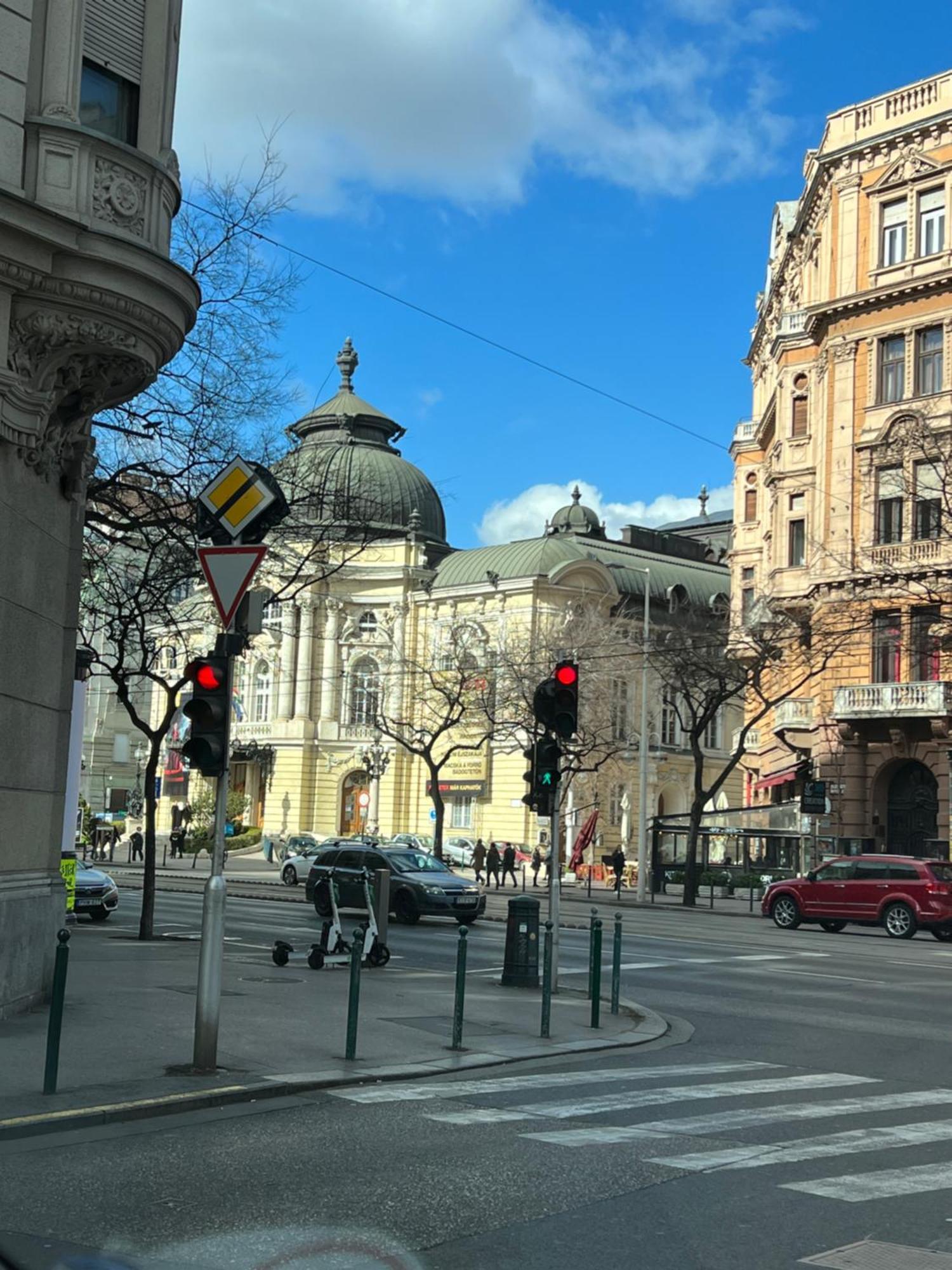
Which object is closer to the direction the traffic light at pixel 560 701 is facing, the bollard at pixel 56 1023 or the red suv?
the bollard

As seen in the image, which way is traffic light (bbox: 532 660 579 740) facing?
toward the camera

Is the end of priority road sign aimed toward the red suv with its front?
no

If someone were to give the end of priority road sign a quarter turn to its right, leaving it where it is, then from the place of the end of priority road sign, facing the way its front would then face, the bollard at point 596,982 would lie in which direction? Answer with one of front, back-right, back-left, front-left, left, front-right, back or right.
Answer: back-right

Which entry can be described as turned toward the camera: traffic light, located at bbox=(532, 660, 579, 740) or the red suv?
the traffic light

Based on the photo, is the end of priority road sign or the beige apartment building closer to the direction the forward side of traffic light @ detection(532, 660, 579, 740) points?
the end of priority road sign

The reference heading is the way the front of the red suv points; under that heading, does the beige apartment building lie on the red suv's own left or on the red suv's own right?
on the red suv's own right

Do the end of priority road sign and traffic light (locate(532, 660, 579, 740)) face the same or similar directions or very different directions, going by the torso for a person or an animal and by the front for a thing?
same or similar directions

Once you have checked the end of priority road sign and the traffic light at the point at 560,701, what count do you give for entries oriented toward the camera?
2

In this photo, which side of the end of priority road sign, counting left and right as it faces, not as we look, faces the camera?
front
